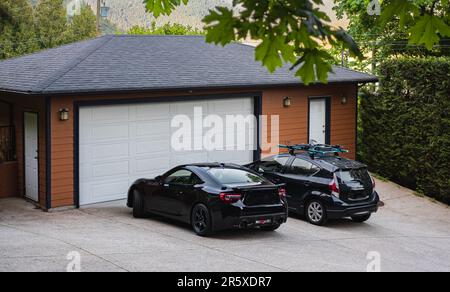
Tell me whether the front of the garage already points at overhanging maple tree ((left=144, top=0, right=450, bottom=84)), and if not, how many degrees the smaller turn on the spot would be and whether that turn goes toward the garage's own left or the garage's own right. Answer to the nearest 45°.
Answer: approximately 45° to the garage's own right

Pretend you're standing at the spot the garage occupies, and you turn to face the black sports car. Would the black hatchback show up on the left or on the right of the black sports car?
left

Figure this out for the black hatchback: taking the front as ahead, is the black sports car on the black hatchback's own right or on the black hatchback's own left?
on the black hatchback's own left

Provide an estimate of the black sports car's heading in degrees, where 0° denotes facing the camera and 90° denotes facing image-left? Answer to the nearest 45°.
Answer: approximately 135°

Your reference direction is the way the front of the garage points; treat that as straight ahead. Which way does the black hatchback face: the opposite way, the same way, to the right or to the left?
the opposite way

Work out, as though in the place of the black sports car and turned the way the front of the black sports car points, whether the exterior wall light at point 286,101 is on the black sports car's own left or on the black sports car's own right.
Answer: on the black sports car's own right

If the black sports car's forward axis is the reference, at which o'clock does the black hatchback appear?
The black hatchback is roughly at 3 o'clock from the black sports car.

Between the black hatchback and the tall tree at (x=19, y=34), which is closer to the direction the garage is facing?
the black hatchback

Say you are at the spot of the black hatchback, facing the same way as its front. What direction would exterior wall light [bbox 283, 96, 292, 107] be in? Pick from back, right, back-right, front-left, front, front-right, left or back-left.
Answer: front-right

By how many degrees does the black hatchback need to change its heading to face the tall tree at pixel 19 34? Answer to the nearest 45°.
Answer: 0° — it already faces it

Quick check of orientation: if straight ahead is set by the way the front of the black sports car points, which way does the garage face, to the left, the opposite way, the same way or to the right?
the opposite way

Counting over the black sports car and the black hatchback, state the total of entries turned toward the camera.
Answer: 0

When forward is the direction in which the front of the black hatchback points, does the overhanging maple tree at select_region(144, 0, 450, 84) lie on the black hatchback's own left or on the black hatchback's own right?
on the black hatchback's own left

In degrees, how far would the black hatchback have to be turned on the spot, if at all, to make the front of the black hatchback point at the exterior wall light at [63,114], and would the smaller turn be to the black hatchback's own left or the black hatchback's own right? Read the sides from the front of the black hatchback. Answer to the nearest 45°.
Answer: approximately 45° to the black hatchback's own left
